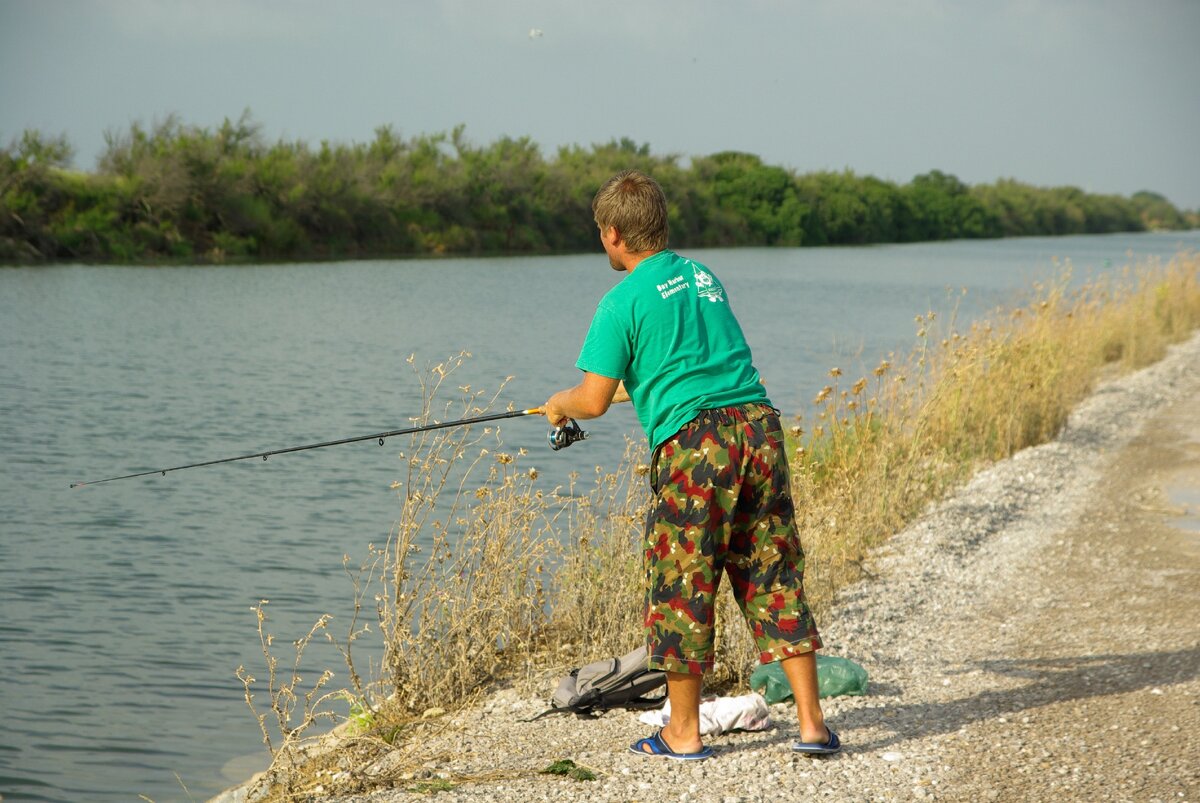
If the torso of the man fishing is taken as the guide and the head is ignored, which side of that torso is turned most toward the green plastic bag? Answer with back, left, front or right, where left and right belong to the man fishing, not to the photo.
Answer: right

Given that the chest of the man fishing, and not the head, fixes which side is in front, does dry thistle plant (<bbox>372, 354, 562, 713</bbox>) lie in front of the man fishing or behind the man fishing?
in front

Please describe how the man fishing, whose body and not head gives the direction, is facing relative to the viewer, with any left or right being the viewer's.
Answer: facing away from the viewer and to the left of the viewer

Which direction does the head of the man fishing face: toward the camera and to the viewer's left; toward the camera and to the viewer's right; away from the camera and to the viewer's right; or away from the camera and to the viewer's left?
away from the camera and to the viewer's left
